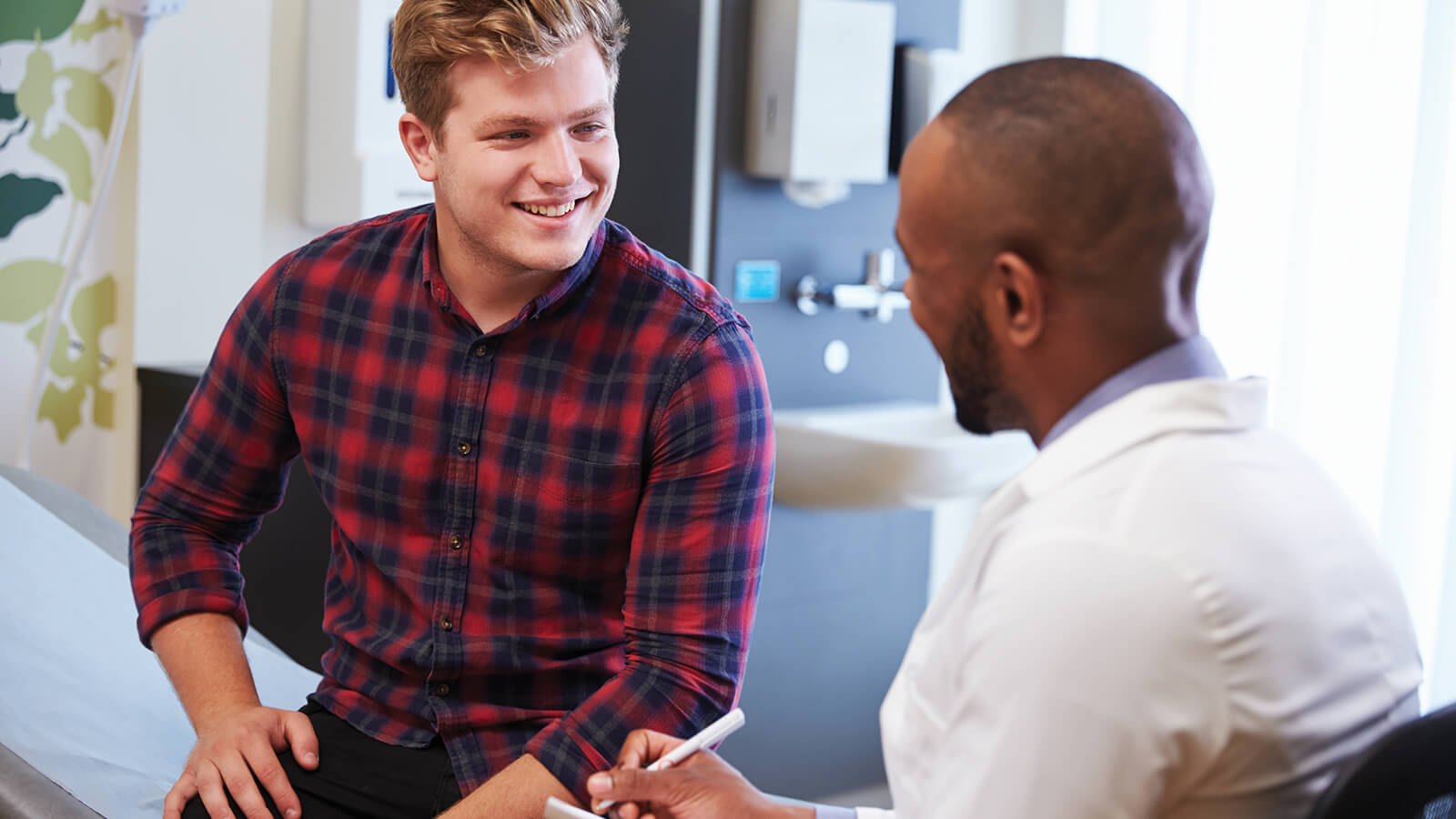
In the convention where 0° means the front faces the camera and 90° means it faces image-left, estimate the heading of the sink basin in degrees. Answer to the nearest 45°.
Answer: approximately 315°

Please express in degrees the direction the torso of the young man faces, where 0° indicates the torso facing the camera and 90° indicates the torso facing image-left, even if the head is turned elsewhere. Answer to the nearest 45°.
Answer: approximately 0°

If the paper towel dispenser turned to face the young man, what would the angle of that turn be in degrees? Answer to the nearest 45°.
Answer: approximately 45° to its right

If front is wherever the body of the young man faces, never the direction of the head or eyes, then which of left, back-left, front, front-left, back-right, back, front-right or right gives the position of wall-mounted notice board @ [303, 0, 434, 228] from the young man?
back

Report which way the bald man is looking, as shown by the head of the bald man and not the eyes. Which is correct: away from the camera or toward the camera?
away from the camera

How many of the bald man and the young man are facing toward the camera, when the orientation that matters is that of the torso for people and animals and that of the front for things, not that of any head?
1

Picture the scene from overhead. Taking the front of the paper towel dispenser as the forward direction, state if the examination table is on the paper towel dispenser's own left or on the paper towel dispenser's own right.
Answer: on the paper towel dispenser's own right

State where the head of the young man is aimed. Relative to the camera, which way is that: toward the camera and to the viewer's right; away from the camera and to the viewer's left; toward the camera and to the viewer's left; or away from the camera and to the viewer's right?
toward the camera and to the viewer's right

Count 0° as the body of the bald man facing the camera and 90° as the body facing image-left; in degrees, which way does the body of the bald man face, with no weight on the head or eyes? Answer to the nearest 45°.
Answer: approximately 135°
